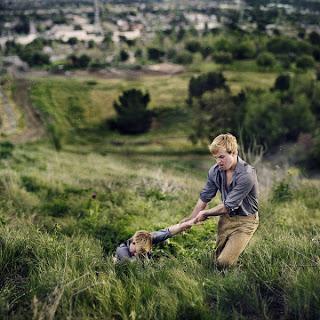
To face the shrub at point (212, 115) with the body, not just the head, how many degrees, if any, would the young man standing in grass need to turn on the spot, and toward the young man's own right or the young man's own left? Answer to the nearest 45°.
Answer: approximately 135° to the young man's own right

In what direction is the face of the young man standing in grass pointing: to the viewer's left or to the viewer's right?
to the viewer's left

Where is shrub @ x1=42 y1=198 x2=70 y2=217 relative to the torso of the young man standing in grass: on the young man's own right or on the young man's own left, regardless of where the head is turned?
on the young man's own right

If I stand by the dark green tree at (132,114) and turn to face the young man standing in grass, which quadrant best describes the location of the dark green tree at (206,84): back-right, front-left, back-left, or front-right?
back-left

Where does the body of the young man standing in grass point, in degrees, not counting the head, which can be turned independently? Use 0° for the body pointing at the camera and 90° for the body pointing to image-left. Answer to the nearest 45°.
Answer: approximately 45°

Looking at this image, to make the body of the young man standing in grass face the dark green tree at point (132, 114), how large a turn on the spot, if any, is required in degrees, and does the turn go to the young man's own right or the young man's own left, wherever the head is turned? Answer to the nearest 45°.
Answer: approximately 135° to the young man's own right

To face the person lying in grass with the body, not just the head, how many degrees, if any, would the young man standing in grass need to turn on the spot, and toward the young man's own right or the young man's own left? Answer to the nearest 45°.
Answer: approximately 45° to the young man's own right

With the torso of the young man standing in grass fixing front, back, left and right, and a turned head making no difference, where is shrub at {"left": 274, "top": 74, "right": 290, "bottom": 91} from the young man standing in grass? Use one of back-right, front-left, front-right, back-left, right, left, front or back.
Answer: back-right
